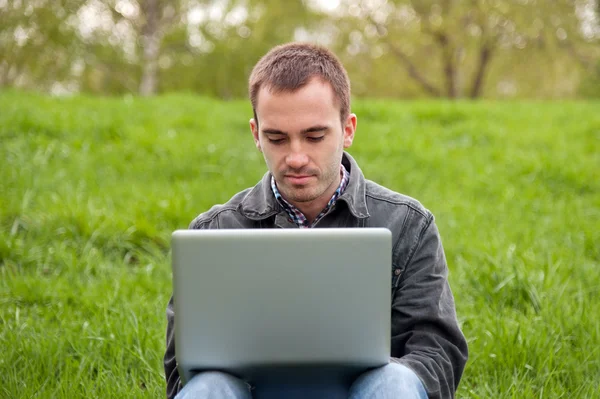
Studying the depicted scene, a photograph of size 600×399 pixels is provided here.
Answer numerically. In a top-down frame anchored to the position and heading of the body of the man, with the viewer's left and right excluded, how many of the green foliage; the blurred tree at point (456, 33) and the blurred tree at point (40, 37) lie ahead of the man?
0

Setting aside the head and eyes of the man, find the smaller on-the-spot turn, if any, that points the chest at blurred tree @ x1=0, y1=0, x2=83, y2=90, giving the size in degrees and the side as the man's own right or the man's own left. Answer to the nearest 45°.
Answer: approximately 135° to the man's own right

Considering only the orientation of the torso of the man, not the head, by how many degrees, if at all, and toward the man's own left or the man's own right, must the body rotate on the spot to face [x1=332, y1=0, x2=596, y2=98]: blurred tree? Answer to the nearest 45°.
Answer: approximately 180°

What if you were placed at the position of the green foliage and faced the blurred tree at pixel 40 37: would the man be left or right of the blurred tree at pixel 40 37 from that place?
left

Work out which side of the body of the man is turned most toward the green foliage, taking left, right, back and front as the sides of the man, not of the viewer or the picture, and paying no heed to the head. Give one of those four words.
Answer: back

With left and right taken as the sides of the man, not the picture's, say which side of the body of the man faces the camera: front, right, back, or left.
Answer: front

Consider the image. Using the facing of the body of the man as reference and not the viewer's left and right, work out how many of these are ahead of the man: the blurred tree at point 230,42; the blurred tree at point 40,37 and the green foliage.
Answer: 0

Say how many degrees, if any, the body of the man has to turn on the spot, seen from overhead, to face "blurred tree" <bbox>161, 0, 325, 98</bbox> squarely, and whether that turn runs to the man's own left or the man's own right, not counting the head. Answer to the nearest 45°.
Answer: approximately 180°

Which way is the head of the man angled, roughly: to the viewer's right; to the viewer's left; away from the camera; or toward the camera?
toward the camera
